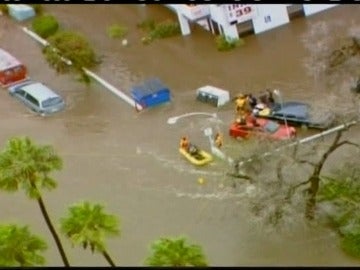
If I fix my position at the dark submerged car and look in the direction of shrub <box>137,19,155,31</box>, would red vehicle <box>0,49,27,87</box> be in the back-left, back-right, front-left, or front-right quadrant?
front-left

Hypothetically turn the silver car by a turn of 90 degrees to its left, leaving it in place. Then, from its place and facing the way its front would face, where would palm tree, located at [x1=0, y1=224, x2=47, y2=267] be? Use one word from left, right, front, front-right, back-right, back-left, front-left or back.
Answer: front-left

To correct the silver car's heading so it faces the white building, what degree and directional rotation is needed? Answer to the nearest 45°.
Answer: approximately 135° to its right

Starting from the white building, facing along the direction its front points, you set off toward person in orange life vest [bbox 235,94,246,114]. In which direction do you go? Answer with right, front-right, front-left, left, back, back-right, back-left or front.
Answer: front-right

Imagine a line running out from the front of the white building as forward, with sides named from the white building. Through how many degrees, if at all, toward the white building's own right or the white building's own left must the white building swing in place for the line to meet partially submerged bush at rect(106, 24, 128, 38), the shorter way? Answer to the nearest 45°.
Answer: approximately 135° to the white building's own right

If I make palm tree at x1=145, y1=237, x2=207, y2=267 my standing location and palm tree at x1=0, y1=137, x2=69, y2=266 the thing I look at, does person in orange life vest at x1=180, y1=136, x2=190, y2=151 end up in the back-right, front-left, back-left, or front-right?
front-right

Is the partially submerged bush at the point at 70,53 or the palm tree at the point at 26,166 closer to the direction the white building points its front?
the palm tree

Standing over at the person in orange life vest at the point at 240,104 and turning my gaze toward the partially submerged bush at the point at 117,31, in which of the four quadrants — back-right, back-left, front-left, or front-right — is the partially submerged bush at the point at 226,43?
front-right

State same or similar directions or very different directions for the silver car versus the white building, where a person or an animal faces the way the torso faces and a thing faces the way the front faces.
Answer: very different directions

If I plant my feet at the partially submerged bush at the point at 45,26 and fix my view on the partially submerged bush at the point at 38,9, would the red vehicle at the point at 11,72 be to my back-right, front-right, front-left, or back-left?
back-left

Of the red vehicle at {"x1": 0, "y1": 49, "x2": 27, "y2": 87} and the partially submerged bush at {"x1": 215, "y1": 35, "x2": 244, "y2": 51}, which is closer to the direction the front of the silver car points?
the red vehicle

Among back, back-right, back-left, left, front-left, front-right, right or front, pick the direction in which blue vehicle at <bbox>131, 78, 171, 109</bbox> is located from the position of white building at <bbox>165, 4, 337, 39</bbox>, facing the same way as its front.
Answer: right

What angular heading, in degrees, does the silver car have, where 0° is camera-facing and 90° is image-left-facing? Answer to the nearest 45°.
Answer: approximately 135°

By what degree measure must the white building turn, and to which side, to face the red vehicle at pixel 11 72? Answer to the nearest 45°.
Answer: approximately 135° to its right
